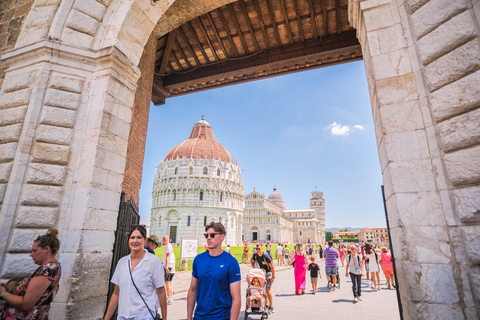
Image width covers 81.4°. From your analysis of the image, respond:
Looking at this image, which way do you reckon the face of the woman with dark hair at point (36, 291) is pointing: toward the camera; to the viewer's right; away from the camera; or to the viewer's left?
to the viewer's left

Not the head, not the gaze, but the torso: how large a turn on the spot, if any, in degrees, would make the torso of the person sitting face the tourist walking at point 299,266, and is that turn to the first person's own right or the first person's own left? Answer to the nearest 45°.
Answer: approximately 135° to the first person's own left

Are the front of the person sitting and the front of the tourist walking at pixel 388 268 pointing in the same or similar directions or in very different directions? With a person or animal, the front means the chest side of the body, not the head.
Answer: very different directions

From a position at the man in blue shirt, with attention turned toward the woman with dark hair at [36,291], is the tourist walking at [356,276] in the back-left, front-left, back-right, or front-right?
back-right
